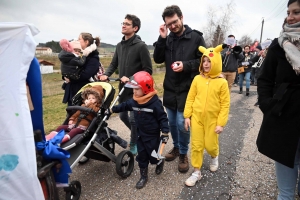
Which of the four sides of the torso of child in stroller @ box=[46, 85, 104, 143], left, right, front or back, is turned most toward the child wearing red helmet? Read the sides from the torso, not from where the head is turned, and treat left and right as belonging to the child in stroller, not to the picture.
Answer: left

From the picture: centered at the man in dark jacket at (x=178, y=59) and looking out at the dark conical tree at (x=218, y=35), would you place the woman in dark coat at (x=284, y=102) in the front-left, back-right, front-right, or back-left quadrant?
back-right

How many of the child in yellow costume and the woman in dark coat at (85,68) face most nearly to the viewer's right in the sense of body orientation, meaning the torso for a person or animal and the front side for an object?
0

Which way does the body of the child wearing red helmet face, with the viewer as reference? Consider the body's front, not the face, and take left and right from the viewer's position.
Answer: facing the viewer and to the left of the viewer

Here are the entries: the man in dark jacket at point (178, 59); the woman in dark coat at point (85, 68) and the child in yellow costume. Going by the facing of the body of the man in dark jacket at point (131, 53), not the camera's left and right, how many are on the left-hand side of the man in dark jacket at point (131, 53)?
2

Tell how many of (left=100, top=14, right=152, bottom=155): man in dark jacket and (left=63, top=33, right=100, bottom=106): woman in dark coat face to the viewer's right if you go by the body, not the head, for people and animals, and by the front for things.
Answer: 0

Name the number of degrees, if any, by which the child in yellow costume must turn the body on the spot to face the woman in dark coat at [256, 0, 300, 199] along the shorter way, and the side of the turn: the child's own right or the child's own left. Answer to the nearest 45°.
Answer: approximately 90° to the child's own left

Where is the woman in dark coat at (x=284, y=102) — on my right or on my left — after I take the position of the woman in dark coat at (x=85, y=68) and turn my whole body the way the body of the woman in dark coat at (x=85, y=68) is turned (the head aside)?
on my left

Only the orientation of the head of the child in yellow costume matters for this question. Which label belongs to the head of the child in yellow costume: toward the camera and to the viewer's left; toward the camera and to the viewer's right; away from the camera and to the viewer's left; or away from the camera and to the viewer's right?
toward the camera and to the viewer's left
